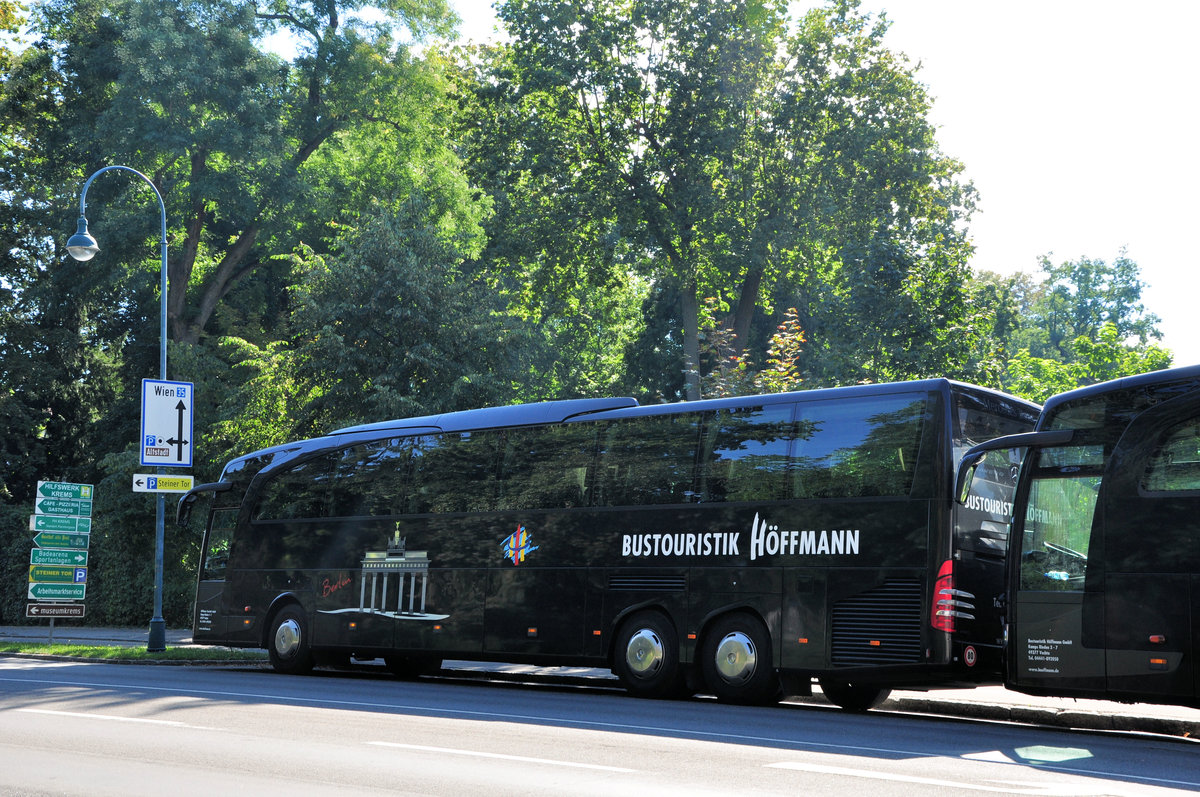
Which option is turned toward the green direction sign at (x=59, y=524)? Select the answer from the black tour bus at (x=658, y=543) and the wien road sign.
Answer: the black tour bus

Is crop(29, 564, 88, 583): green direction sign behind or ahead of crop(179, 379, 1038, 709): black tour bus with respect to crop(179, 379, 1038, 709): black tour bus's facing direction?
ahead

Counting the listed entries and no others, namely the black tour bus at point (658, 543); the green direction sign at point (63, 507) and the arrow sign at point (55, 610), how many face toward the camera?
2

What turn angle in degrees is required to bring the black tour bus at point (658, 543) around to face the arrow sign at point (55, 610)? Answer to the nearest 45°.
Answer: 0° — it already faces it

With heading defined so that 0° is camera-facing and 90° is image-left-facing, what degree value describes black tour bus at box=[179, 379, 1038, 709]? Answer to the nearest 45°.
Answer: approximately 135°

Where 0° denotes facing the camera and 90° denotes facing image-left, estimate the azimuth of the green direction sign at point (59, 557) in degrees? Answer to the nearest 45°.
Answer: approximately 0°

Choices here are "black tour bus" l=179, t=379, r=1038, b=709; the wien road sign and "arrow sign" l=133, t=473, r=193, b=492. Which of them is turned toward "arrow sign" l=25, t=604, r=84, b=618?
the black tour bus

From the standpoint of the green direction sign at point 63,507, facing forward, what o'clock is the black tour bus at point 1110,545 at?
The black tour bus is roughly at 11 o'clock from the green direction sign.
